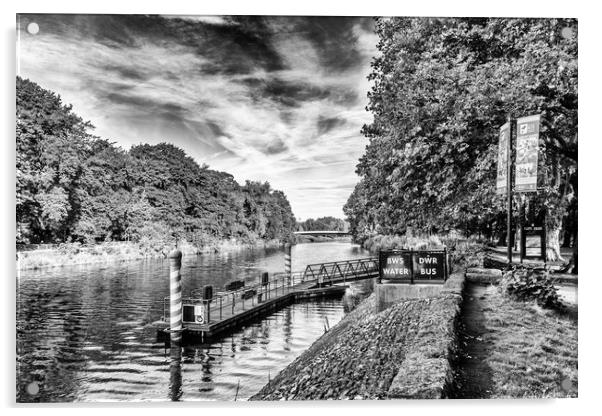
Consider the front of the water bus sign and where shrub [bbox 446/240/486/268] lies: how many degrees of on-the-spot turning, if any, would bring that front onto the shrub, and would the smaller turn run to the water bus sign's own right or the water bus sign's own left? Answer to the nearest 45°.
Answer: approximately 180°

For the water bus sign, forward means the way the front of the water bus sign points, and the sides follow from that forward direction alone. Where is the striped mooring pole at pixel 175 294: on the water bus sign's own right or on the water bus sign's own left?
on the water bus sign's own right

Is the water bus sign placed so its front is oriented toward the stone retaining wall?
yes

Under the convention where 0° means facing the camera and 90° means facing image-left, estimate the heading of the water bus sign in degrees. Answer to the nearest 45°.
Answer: approximately 0°

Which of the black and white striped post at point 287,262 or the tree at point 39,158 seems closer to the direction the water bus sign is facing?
the tree
